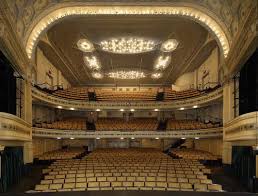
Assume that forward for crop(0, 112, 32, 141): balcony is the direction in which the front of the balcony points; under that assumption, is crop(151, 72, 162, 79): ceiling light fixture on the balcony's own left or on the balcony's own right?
on the balcony's own left

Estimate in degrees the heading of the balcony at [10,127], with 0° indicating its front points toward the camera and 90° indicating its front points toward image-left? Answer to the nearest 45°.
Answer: approximately 315°

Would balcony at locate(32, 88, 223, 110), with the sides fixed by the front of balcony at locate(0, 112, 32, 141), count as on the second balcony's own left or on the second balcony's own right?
on the second balcony's own left
